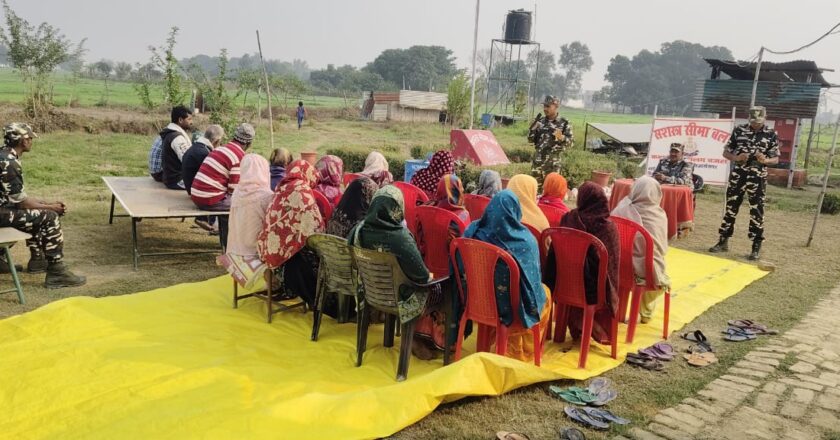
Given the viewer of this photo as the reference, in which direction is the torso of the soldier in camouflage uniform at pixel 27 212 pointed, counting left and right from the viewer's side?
facing to the right of the viewer

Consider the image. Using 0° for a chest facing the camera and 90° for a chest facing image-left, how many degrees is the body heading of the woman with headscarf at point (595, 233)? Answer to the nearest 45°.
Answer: approximately 180°

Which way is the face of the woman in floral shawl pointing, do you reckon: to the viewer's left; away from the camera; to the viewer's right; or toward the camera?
away from the camera

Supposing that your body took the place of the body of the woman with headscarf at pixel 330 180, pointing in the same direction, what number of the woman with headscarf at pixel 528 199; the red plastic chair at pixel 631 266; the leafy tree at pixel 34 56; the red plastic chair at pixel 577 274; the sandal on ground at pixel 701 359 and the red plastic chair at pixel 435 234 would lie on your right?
5

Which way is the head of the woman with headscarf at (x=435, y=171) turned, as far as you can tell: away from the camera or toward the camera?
away from the camera

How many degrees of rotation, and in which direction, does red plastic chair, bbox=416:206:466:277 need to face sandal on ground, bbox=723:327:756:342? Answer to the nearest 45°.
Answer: approximately 45° to its right

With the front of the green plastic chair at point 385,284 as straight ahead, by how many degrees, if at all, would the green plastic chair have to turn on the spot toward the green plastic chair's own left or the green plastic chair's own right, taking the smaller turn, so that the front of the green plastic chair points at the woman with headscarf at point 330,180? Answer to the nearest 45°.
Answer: approximately 45° to the green plastic chair's own left

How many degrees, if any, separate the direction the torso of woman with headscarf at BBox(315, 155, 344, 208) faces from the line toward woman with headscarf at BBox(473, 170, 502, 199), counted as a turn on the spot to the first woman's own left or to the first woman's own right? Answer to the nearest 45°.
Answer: approximately 45° to the first woman's own right

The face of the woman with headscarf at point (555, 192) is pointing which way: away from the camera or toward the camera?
away from the camera

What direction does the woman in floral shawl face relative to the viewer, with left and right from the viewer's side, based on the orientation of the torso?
facing away from the viewer and to the right of the viewer

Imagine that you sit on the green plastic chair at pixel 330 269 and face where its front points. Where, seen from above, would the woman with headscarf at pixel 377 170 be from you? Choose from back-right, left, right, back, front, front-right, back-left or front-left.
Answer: front-left

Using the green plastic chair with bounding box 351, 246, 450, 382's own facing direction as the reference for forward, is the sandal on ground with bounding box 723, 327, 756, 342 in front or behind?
in front

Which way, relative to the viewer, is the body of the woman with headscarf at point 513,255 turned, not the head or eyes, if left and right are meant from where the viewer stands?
facing away from the viewer and to the right of the viewer

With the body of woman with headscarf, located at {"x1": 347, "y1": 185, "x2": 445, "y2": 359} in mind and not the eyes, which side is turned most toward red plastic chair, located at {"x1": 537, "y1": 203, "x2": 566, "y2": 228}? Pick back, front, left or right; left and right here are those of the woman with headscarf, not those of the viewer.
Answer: front

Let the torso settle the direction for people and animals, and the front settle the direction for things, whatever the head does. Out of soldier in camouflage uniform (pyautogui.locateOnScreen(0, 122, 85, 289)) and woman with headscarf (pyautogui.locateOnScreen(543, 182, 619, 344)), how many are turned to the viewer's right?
1

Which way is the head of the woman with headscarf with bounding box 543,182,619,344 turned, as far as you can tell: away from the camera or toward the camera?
away from the camera

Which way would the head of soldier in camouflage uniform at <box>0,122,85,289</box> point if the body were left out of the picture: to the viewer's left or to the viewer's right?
to the viewer's right

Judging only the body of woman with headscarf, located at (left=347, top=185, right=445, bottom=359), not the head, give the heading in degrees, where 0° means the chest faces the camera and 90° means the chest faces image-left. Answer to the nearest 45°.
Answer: approximately 225°

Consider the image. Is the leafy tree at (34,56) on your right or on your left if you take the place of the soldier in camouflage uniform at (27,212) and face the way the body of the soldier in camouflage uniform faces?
on your left
